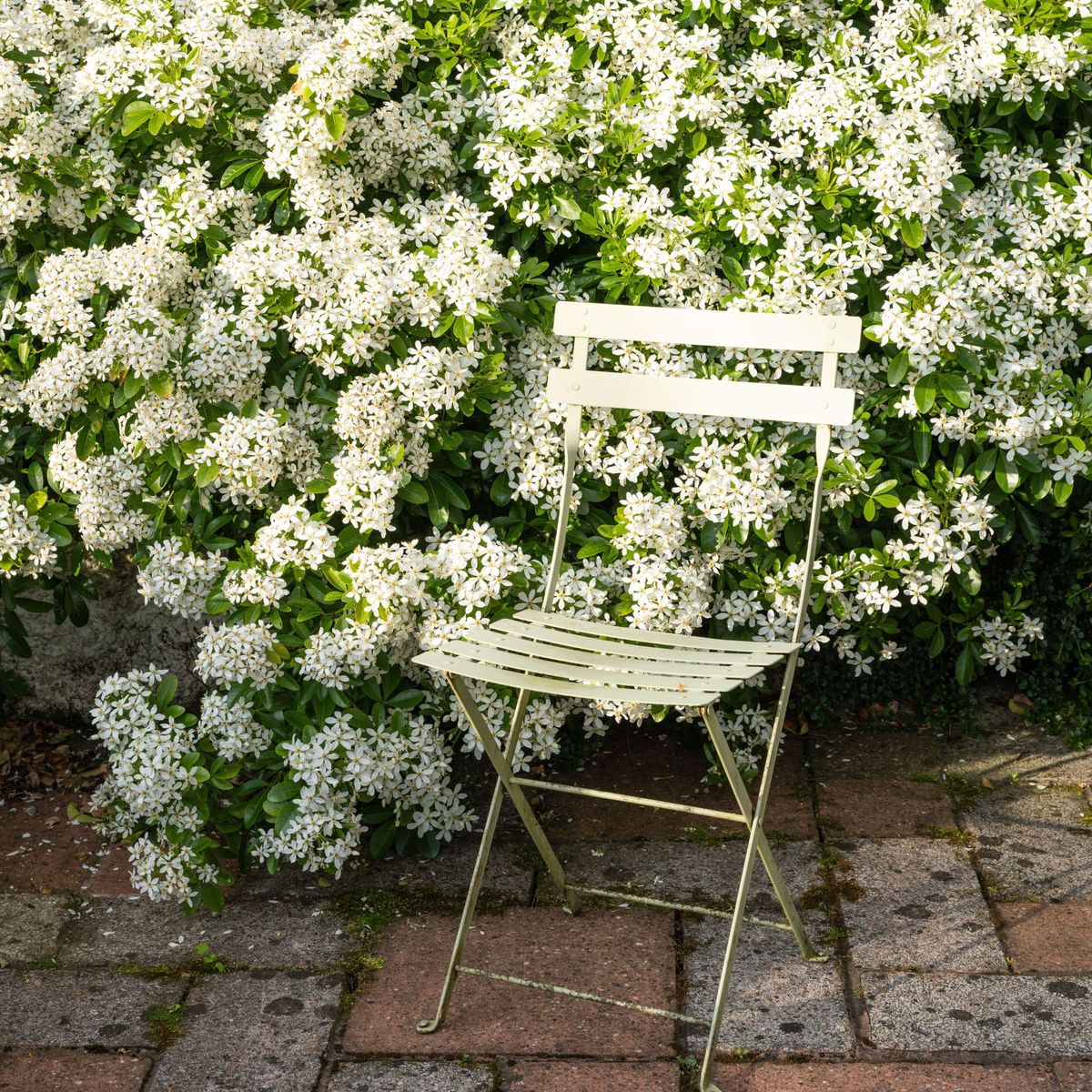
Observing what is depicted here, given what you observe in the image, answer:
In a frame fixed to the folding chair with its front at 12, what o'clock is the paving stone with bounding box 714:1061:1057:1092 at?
The paving stone is roughly at 9 o'clock from the folding chair.

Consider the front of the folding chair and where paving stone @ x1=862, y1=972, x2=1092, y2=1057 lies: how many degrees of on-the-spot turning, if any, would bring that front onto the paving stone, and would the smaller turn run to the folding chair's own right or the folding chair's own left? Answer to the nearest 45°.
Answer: approximately 135° to the folding chair's own left

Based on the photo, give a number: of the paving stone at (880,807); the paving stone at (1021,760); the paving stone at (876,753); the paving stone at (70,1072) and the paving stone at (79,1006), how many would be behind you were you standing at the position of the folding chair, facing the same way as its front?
3

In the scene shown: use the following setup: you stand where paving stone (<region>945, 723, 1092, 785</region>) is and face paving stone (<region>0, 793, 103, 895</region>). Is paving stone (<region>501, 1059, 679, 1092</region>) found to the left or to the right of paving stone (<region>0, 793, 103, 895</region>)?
left

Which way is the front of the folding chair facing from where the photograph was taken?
facing the viewer and to the left of the viewer

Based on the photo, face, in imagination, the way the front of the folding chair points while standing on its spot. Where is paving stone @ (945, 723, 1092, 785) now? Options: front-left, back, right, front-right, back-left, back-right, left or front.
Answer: back

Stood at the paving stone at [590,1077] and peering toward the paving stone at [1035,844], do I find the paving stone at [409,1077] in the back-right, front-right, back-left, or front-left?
back-left

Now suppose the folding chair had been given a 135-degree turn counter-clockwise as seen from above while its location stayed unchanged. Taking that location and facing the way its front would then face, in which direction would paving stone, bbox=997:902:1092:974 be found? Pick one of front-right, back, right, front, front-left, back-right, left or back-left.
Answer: front

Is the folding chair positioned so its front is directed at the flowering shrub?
no

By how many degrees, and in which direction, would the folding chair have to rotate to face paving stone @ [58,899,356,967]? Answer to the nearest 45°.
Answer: approximately 45° to its right

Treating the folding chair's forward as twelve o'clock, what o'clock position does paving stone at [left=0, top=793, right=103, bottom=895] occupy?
The paving stone is roughly at 2 o'clock from the folding chair.

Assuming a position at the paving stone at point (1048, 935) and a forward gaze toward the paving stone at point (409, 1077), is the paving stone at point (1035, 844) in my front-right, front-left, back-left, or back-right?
back-right

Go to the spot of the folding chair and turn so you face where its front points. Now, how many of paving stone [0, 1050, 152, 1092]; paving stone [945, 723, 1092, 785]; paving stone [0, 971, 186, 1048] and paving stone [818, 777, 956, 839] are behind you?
2

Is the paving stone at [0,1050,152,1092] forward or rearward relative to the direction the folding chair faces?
forward
